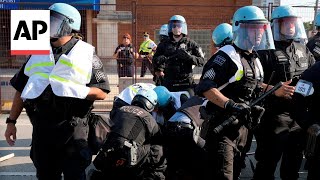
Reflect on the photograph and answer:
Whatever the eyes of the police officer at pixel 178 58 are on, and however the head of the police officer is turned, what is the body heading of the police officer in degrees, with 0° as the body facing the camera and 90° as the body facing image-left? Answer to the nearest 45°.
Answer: approximately 0°

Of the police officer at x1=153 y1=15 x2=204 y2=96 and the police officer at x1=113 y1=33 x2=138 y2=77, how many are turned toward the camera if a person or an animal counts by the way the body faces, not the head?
2

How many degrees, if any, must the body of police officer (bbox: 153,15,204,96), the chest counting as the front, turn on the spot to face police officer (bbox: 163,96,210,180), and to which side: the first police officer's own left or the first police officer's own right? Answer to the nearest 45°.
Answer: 0° — they already face them

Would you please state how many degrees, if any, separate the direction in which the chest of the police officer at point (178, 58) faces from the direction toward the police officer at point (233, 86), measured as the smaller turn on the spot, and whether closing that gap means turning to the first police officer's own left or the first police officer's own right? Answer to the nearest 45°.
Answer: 0° — they already face them

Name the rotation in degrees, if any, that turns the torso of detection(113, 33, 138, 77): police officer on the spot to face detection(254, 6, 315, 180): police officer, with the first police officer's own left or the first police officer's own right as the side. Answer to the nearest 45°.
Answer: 0° — they already face them

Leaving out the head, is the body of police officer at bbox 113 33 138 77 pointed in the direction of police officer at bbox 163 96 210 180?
yes

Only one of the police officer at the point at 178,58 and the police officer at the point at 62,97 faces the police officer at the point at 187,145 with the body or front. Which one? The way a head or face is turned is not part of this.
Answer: the police officer at the point at 178,58
